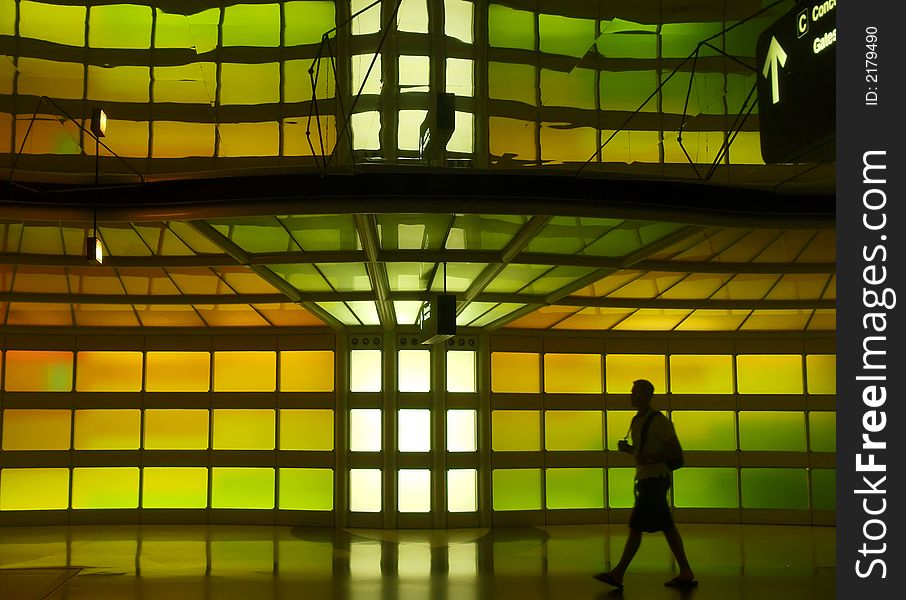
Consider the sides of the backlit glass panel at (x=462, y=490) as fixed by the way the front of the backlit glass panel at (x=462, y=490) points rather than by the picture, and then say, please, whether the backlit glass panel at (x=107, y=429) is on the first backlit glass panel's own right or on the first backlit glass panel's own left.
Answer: on the first backlit glass panel's own right

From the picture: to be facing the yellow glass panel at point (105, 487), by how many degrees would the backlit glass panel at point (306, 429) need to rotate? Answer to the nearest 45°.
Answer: approximately 90° to its right

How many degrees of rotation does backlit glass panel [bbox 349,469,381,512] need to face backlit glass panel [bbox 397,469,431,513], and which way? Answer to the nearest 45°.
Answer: approximately 90° to its left

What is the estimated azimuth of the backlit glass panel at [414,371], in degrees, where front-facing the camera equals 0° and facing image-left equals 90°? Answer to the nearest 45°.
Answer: approximately 0°

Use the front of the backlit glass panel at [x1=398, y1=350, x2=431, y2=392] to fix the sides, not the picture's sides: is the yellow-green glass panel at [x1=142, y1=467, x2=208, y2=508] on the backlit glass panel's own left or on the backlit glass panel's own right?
on the backlit glass panel's own right

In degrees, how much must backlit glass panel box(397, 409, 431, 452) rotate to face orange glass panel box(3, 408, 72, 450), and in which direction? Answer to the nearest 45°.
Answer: approximately 90° to its right

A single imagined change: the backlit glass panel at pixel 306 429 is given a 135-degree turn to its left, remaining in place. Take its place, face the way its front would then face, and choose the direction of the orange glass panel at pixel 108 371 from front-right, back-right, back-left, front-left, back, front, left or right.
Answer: back-left

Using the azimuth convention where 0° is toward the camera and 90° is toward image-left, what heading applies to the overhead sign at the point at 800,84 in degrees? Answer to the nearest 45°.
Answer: approximately 45°

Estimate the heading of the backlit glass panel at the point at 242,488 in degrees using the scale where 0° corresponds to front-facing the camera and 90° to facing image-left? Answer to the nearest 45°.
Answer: approximately 0°
